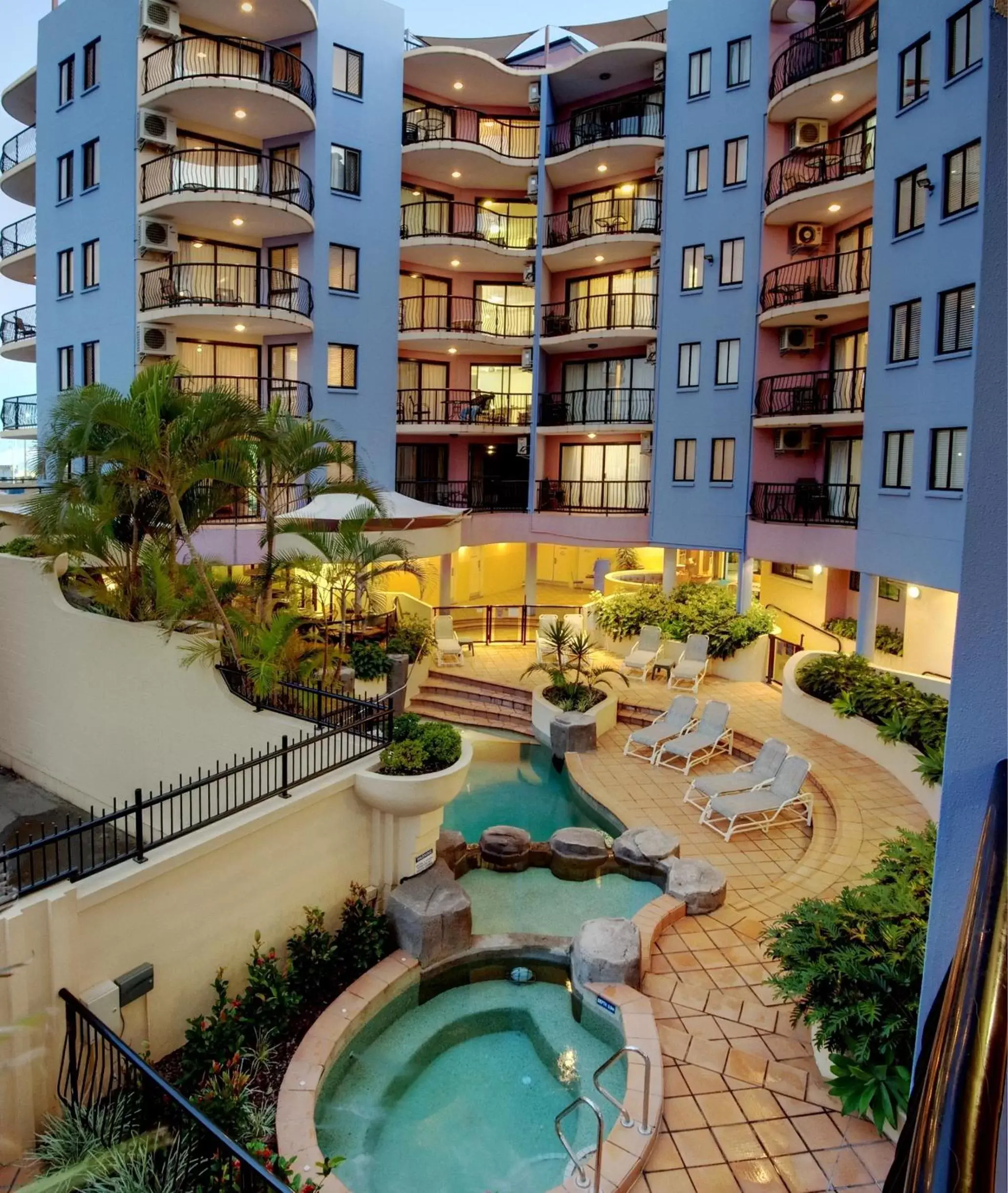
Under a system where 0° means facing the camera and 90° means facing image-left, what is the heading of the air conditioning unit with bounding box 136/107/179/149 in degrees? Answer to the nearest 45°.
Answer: approximately 315°

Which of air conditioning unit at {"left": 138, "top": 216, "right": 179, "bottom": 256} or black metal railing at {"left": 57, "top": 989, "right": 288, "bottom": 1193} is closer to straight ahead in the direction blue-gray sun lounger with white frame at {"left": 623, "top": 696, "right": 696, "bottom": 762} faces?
the black metal railing

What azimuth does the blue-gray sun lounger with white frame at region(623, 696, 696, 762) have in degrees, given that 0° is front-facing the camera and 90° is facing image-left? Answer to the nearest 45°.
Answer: approximately 45°

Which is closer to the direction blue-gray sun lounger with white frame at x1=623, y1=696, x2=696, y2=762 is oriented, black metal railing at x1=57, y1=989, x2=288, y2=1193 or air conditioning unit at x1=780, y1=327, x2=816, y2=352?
the black metal railing
